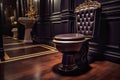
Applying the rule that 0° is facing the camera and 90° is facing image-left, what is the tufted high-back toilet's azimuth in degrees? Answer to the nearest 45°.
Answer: approximately 45°
